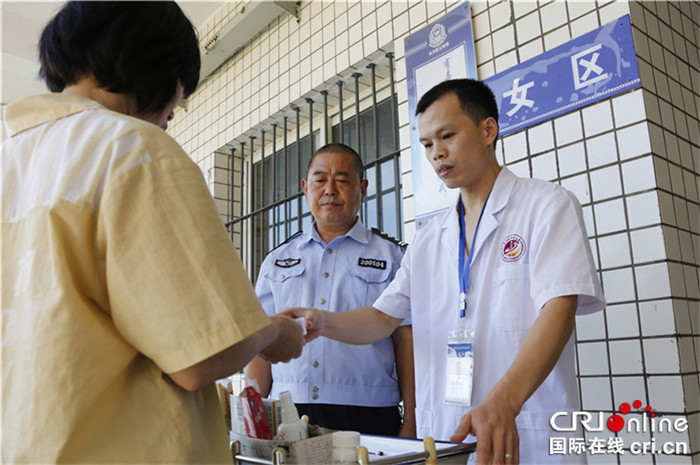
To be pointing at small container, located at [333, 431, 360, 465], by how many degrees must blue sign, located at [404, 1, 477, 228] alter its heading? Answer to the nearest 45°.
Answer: approximately 45° to its left

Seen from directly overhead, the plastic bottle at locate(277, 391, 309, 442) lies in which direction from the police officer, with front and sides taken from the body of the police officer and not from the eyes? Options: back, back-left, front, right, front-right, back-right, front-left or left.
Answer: front

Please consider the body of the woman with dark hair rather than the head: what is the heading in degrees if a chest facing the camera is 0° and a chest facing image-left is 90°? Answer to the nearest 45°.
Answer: approximately 225°

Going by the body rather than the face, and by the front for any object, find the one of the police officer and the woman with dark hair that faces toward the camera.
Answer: the police officer

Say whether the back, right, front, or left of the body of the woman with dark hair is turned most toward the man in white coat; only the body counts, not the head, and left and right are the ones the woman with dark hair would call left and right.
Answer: front

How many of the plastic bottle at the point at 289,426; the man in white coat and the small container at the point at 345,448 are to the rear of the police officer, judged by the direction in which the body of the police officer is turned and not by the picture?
0

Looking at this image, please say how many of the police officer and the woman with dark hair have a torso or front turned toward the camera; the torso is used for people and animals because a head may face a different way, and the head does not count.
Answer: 1

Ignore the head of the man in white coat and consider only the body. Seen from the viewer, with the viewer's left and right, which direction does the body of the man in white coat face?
facing the viewer and to the left of the viewer

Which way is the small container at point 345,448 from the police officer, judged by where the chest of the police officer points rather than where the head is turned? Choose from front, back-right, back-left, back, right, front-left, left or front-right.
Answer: front

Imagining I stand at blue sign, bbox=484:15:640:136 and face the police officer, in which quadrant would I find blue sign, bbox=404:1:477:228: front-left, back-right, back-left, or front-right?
front-right

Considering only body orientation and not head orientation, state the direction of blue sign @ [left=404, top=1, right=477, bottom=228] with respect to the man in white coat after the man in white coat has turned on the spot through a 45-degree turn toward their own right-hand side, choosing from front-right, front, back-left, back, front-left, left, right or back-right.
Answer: right

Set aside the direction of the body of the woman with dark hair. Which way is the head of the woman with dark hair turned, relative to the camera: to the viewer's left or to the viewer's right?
to the viewer's right

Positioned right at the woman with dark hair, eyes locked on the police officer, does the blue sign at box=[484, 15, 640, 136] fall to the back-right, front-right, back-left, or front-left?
front-right

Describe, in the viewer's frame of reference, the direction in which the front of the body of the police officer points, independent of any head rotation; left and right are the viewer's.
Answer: facing the viewer

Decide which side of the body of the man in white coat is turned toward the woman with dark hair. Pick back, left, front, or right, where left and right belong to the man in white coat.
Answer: front

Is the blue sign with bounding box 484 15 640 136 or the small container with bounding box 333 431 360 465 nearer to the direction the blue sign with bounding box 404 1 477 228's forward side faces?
the small container
